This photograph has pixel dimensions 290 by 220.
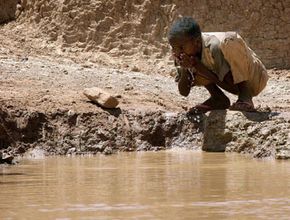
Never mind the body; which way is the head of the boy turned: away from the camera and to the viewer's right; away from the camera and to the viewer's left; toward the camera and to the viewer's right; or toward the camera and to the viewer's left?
toward the camera and to the viewer's left

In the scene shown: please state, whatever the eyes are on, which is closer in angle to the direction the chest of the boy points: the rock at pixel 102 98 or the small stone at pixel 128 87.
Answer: the rock

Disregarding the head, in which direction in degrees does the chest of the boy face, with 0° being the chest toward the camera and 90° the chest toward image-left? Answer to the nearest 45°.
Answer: approximately 45°

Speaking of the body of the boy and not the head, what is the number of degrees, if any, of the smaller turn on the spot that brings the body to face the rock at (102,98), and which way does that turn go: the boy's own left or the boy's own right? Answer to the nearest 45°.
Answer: approximately 45° to the boy's own right

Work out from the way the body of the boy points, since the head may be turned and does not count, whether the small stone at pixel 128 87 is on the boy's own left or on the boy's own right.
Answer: on the boy's own right
